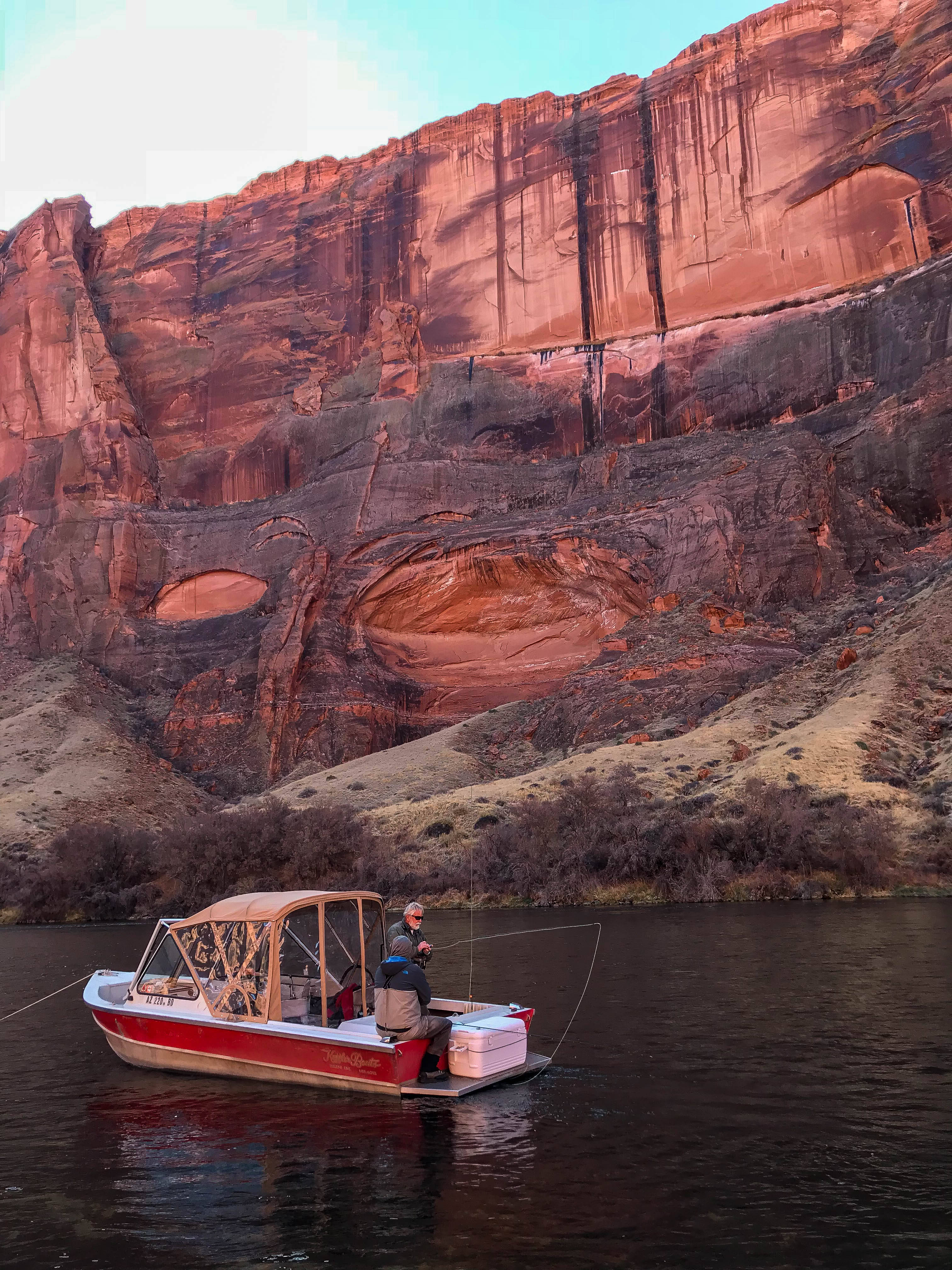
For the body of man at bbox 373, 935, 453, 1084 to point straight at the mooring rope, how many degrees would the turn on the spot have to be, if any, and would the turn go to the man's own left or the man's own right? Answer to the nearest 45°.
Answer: approximately 90° to the man's own left

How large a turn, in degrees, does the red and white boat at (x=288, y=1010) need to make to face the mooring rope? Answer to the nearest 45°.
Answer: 0° — it already faces it

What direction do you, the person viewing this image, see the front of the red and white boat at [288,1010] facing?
facing away from the viewer and to the left of the viewer

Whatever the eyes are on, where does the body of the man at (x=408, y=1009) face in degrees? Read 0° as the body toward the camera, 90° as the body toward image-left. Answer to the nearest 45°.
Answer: approximately 225°
